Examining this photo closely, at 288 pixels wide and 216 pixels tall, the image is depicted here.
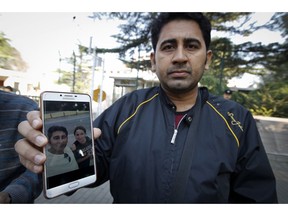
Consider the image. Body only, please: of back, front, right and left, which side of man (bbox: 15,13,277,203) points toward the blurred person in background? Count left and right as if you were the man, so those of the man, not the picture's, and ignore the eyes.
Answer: right

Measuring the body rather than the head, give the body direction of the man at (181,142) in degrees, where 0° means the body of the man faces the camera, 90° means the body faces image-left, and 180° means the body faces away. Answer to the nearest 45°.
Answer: approximately 0°

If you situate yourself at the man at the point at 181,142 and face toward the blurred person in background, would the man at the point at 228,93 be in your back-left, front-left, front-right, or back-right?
back-right

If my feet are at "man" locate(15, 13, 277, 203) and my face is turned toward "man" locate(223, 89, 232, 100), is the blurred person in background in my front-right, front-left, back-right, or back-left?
back-left

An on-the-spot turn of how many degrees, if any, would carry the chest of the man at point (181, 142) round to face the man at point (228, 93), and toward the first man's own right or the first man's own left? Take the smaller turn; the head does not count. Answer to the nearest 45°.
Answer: approximately 135° to the first man's own left
